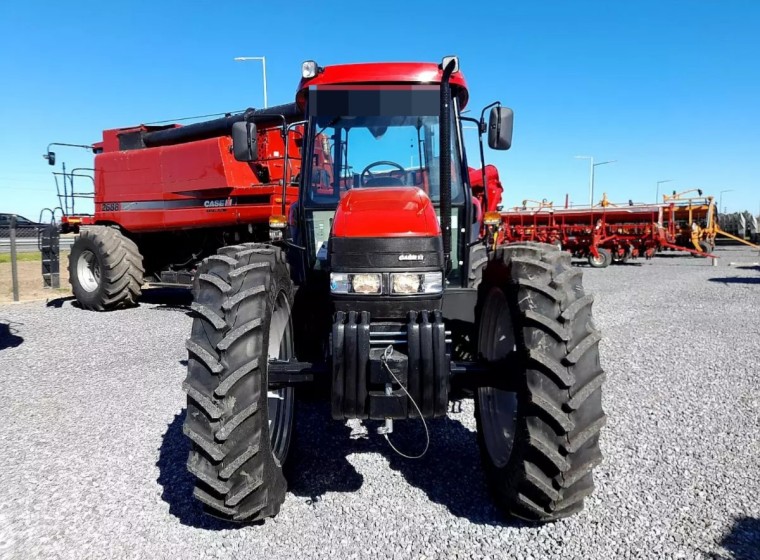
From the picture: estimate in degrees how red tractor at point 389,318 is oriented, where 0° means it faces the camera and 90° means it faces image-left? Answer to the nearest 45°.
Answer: approximately 0°

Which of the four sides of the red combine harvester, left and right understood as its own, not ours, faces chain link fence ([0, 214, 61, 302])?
front

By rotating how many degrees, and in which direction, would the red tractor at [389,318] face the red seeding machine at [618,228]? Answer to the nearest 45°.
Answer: approximately 135° to its left

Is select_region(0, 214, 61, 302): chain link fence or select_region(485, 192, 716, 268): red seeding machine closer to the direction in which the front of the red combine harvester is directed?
the chain link fence

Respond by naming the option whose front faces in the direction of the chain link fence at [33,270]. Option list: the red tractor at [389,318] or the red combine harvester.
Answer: the red combine harvester

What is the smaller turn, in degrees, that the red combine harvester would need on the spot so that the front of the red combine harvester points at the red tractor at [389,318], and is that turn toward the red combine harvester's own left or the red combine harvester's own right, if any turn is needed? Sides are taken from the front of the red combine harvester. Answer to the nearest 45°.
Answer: approximately 135° to the red combine harvester's own left

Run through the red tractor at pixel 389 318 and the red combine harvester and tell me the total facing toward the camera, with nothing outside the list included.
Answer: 1

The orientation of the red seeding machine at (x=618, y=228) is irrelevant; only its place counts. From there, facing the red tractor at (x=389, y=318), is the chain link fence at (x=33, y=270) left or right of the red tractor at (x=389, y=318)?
right

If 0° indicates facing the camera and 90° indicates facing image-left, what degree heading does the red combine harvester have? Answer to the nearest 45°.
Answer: approximately 135°
